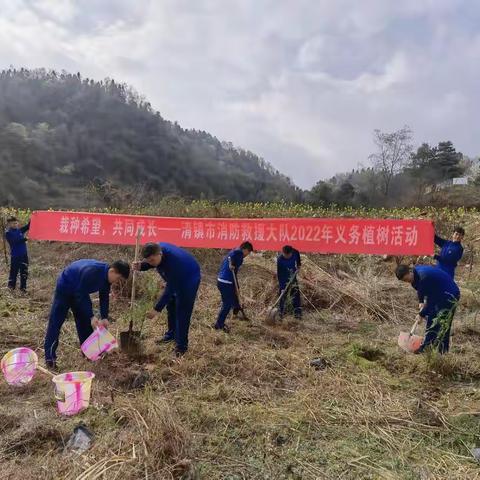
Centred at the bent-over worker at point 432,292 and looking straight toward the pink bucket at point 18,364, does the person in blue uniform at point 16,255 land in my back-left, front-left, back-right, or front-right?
front-right

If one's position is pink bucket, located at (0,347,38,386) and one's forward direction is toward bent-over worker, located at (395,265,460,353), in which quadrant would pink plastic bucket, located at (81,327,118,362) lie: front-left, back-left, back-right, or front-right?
front-left

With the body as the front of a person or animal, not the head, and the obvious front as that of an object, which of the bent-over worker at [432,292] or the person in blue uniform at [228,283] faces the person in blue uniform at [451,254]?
the person in blue uniform at [228,283]

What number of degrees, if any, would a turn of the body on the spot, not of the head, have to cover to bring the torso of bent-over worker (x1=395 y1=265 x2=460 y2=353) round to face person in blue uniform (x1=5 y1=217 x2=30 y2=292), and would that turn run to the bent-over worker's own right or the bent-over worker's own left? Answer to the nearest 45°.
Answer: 0° — they already face them

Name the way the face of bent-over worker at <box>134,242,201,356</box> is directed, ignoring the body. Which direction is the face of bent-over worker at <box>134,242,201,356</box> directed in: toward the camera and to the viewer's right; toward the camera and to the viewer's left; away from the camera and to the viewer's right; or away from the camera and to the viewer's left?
toward the camera and to the viewer's left

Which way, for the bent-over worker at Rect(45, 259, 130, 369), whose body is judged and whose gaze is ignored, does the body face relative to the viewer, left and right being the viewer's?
facing to the right of the viewer

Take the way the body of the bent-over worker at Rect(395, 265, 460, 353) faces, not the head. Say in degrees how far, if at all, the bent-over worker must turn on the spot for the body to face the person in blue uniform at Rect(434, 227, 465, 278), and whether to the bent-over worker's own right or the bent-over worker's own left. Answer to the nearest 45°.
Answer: approximately 90° to the bent-over worker's own right

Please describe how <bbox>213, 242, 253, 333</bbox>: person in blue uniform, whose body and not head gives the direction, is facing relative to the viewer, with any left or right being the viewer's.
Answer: facing to the right of the viewer

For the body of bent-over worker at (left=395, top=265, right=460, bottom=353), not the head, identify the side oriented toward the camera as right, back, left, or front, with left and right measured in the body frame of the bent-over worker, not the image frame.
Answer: left

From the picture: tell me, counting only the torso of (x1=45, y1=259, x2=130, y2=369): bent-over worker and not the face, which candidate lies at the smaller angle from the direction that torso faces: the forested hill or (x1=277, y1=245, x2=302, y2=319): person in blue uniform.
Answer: the person in blue uniform
